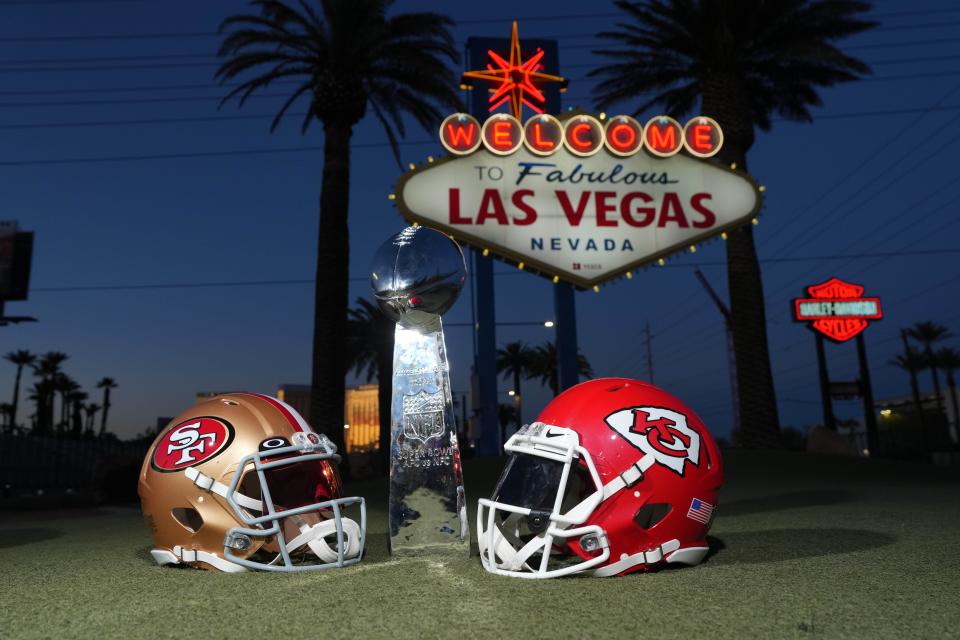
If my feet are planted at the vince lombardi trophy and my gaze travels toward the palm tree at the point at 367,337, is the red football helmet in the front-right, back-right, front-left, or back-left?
back-right

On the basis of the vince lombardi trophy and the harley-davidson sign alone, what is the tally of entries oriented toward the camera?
2

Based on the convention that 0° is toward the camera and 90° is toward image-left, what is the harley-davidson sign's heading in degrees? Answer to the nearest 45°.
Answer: approximately 0°

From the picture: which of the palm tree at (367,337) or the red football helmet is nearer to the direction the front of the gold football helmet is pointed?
the red football helmet

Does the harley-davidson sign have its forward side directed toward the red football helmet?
yes
